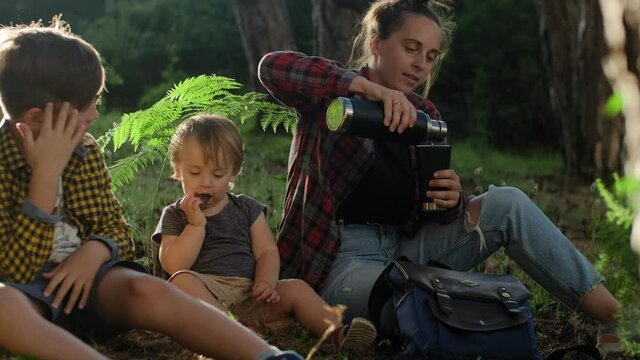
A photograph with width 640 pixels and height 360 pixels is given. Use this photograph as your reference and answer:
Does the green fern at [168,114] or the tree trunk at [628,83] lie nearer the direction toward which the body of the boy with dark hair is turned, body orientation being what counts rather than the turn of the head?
the tree trunk

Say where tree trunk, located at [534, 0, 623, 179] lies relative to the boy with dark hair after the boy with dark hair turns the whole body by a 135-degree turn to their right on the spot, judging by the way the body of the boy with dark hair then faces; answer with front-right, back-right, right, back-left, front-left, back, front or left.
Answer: back-right

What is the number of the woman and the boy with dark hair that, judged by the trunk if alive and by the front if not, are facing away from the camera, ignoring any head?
0

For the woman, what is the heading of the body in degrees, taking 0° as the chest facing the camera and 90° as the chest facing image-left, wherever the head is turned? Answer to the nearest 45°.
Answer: approximately 315°

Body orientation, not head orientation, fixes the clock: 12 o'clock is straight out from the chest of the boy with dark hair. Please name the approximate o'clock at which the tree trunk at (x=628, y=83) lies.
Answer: The tree trunk is roughly at 12 o'clock from the boy with dark hair.

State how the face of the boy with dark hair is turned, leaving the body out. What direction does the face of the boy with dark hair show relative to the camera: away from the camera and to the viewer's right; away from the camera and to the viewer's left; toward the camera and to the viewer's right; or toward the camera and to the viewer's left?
away from the camera and to the viewer's right

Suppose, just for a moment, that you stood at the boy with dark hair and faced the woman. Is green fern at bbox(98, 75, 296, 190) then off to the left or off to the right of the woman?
left

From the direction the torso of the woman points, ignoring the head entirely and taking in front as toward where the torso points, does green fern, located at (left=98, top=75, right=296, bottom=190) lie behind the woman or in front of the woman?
behind
